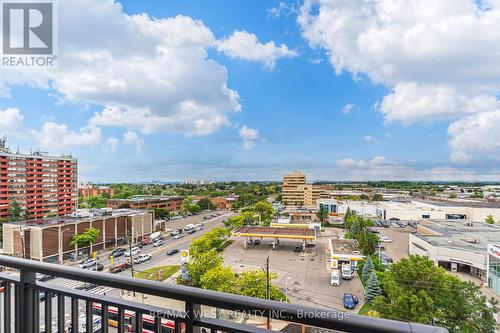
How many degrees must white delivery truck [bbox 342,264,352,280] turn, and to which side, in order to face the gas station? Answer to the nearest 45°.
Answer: approximately 135° to its right

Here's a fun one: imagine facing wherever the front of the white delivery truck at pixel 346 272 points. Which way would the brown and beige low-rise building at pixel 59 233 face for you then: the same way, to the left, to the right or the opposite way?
to the left

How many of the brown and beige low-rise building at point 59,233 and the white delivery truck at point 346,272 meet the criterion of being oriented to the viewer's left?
0

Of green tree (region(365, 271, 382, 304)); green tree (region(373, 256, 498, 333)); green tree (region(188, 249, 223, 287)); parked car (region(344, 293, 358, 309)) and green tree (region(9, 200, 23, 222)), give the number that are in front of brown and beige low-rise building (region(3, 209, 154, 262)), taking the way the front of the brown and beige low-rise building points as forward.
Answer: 4

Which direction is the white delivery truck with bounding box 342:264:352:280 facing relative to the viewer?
toward the camera
